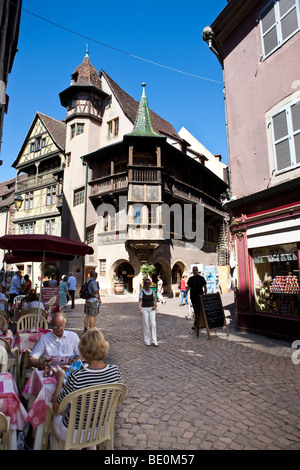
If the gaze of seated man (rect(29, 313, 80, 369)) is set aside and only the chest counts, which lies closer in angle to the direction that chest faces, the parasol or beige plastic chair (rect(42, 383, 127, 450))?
the beige plastic chair

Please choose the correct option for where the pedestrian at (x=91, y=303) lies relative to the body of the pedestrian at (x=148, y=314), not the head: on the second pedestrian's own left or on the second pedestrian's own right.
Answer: on the second pedestrian's own right

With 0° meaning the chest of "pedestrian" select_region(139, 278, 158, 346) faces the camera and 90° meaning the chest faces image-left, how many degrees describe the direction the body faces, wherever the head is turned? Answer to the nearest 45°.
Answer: approximately 0°

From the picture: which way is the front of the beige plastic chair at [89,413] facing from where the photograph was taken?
facing away from the viewer and to the left of the viewer

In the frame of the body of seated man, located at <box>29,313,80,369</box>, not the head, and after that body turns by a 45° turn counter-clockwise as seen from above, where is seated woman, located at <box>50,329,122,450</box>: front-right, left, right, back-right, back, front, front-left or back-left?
front-right

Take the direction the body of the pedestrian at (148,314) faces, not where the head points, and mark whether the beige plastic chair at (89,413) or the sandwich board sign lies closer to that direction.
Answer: the beige plastic chair

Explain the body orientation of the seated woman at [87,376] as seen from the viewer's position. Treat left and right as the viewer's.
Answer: facing away from the viewer and to the left of the viewer

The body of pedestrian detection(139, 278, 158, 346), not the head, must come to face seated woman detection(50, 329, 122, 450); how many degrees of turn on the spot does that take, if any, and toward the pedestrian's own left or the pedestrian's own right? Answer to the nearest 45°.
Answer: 0° — they already face them
